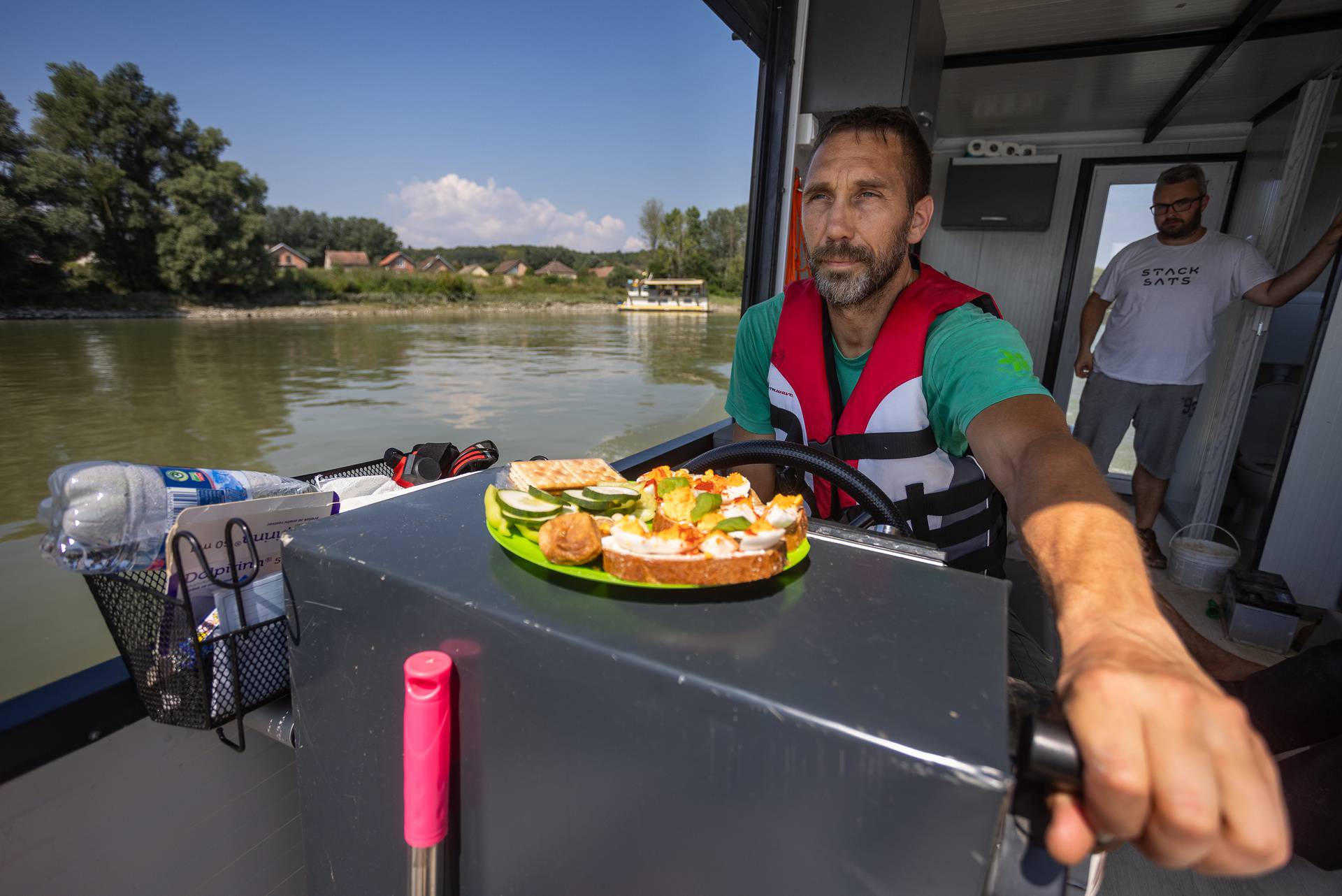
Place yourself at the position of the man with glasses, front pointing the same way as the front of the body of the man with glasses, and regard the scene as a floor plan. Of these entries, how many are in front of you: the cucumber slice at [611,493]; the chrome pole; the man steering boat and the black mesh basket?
4

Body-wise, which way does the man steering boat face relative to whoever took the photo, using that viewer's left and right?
facing the viewer and to the left of the viewer

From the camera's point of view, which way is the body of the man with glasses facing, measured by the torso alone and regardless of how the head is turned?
toward the camera

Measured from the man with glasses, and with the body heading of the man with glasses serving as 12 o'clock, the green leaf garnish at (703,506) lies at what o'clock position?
The green leaf garnish is roughly at 12 o'clock from the man with glasses.

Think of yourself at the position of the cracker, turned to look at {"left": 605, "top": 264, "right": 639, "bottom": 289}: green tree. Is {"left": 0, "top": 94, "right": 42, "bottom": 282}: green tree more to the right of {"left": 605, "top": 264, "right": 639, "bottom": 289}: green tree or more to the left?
left

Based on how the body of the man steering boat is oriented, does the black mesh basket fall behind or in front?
in front

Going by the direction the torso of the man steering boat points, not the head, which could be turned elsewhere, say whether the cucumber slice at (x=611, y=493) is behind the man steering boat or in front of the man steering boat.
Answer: in front

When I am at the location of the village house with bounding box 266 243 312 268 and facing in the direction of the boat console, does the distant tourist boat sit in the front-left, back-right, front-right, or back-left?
front-left

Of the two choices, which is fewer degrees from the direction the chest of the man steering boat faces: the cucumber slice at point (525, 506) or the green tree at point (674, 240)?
the cucumber slice
